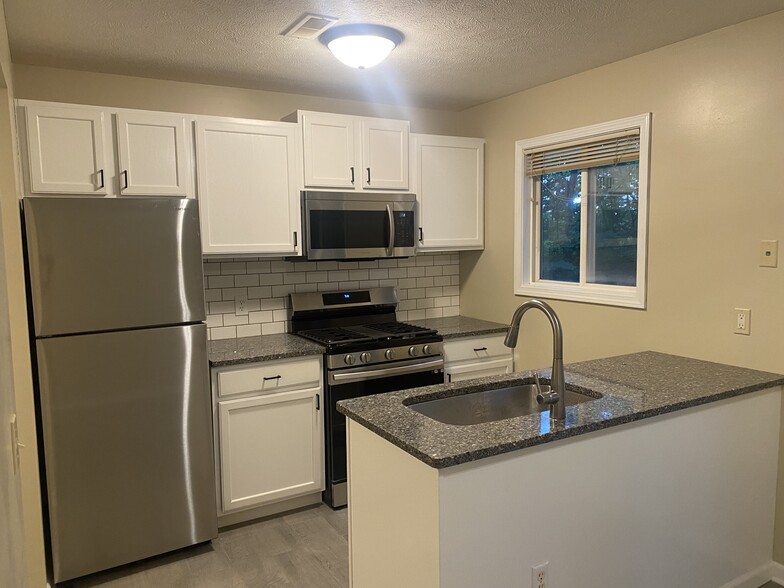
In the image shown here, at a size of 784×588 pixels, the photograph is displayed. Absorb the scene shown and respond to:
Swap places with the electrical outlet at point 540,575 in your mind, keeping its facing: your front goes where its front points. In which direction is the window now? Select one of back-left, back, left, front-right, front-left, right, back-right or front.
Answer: back-left

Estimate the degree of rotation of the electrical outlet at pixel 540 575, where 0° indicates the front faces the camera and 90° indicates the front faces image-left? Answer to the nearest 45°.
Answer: approximately 315°

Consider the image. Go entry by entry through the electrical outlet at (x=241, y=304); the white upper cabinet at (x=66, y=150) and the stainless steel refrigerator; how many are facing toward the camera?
3

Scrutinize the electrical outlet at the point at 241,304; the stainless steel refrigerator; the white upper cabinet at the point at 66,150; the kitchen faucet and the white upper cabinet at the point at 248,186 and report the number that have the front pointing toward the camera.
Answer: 4

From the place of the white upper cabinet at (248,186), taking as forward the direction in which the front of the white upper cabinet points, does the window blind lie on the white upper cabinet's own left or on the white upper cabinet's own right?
on the white upper cabinet's own left

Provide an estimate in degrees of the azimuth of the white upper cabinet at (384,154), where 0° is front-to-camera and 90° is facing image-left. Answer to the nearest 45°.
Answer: approximately 315°

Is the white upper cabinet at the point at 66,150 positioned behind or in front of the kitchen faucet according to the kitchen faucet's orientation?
in front

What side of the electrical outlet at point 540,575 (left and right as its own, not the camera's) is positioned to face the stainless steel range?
back

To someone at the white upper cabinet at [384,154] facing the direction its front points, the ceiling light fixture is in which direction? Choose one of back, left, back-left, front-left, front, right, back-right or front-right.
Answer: front-right

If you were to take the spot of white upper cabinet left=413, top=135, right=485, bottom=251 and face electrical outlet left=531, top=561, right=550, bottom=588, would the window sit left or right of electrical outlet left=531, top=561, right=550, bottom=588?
left

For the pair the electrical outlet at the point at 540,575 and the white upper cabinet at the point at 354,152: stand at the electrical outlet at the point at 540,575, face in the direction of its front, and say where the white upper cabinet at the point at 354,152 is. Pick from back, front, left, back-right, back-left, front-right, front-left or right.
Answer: back

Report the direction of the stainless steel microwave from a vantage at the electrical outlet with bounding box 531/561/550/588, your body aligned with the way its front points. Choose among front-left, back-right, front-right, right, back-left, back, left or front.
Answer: back
